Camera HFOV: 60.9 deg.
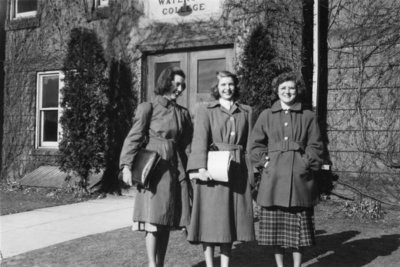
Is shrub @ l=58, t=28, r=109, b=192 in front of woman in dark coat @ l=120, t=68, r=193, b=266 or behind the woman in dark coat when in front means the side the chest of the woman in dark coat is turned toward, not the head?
behind

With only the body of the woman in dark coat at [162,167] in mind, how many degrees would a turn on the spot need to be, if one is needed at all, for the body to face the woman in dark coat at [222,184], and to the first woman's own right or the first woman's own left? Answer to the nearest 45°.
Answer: approximately 45° to the first woman's own left

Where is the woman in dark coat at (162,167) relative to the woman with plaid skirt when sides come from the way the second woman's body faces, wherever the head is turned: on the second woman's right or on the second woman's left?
on the second woman's right

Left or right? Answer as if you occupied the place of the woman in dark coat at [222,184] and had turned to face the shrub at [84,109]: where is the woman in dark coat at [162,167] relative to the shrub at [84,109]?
left

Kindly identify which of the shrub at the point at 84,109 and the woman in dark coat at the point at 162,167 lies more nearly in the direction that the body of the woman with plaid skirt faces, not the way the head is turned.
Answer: the woman in dark coat

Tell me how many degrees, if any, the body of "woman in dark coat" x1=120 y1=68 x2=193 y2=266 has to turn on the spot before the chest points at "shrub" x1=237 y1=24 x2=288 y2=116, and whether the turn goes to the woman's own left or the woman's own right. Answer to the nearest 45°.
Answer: approximately 90° to the woman's own left

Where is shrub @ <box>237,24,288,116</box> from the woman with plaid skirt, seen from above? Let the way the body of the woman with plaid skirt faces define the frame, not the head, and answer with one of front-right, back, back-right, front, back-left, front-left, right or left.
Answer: back

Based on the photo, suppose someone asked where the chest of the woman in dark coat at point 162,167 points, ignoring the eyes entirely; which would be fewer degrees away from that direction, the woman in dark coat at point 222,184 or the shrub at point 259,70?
the woman in dark coat

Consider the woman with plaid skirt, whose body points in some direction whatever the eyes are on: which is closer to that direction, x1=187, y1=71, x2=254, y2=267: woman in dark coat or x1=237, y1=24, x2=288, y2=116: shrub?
the woman in dark coat
